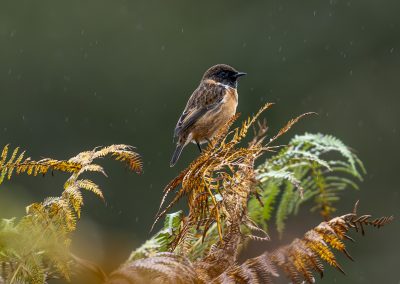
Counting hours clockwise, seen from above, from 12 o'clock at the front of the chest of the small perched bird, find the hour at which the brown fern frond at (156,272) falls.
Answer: The brown fern frond is roughly at 3 o'clock from the small perched bird.

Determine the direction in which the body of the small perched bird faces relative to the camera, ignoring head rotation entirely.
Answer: to the viewer's right

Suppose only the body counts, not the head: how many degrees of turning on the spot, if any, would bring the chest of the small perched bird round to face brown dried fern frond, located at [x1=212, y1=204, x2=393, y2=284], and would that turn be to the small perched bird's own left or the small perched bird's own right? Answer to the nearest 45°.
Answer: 0° — it already faces it

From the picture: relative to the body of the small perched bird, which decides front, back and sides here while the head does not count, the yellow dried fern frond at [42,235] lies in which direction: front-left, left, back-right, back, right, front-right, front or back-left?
back
